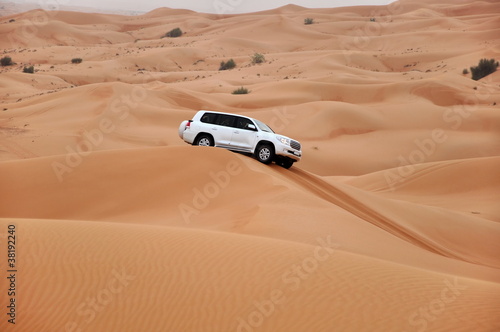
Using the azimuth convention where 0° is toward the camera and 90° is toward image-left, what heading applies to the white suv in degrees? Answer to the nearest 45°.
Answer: approximately 315°

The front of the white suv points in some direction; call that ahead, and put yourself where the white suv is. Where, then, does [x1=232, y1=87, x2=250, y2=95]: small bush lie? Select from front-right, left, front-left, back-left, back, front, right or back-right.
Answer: back-left
